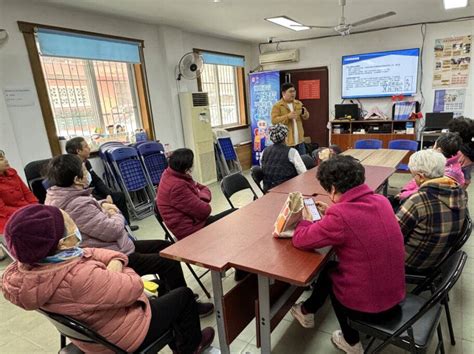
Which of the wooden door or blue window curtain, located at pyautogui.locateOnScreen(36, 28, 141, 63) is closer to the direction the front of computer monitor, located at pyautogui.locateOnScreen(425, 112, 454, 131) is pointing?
the blue window curtain

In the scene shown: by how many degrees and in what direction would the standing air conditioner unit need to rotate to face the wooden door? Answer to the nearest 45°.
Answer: approximately 90° to its left

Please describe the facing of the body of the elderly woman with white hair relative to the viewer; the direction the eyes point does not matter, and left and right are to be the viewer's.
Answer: facing away from the viewer and to the left of the viewer

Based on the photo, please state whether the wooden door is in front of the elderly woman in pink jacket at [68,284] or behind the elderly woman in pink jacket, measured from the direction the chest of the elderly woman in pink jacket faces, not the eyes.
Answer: in front

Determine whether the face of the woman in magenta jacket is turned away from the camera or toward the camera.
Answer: away from the camera

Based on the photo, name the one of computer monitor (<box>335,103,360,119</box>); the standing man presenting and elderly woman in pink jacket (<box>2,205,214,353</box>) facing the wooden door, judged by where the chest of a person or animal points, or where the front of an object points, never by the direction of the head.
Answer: the elderly woman in pink jacket

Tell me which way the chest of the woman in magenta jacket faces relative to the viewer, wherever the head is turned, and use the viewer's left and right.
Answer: facing away from the viewer and to the left of the viewer

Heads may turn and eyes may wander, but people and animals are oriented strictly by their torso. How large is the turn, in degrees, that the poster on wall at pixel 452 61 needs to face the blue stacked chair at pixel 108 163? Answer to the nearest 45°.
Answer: approximately 45° to its right

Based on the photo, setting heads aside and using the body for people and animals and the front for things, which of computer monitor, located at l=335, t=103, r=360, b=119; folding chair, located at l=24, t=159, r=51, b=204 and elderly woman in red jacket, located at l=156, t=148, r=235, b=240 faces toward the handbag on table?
the computer monitor

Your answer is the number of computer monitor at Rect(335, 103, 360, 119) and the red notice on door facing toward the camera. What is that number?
2
